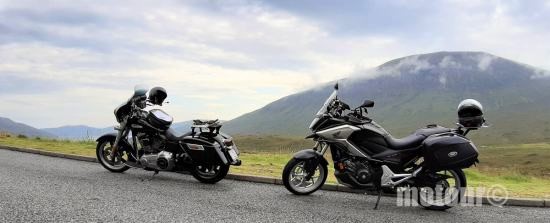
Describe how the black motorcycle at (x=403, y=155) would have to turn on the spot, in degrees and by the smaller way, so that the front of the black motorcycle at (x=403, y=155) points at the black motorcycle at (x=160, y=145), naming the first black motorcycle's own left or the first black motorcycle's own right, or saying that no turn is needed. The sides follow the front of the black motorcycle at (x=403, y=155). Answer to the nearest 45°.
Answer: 0° — it already faces it

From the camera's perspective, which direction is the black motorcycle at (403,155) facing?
to the viewer's left

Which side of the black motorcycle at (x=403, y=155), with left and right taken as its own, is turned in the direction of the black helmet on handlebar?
front
